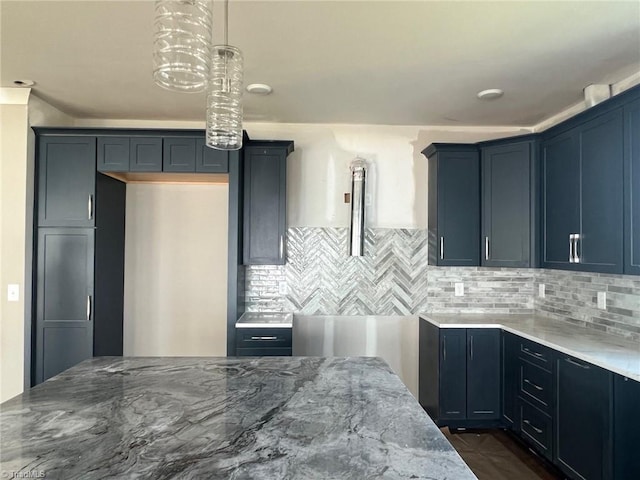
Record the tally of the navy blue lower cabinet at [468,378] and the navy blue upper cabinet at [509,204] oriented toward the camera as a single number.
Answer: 2

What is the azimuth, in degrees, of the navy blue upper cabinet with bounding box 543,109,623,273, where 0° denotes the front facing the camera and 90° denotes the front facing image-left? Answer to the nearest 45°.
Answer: approximately 45°

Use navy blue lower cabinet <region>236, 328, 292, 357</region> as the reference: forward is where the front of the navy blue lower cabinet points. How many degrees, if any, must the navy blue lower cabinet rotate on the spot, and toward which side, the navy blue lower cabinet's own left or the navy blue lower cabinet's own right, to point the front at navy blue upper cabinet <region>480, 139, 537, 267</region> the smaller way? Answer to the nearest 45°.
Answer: approximately 90° to the navy blue lower cabinet's own left

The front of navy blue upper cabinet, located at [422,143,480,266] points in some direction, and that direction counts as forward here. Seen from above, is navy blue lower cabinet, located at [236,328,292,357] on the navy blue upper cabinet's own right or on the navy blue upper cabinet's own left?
on the navy blue upper cabinet's own right

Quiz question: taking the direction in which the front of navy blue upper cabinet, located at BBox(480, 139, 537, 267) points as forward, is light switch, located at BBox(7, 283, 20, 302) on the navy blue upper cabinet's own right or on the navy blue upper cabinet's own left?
on the navy blue upper cabinet's own right

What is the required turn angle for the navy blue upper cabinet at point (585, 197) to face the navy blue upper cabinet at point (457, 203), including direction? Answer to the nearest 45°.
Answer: approximately 90° to its right

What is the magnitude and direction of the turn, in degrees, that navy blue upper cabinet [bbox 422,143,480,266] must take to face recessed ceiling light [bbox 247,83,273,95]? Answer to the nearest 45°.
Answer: approximately 45° to its right
